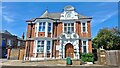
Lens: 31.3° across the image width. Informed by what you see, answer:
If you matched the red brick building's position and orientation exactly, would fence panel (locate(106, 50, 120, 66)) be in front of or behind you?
in front

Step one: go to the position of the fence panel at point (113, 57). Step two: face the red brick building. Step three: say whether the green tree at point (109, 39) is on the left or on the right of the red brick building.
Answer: right

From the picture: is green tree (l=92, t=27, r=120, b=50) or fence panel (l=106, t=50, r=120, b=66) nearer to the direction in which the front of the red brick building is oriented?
the fence panel

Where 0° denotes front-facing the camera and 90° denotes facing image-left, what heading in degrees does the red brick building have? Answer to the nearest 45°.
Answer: approximately 0°

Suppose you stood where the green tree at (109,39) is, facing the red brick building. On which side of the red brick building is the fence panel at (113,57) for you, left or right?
left

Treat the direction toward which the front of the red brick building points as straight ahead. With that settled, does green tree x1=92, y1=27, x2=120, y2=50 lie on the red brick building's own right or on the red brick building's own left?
on the red brick building's own left
